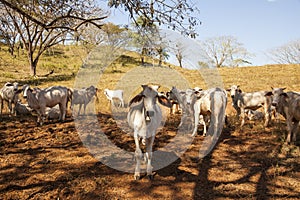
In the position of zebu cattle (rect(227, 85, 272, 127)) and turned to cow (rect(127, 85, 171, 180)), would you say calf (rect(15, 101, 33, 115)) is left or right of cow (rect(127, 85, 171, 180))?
right

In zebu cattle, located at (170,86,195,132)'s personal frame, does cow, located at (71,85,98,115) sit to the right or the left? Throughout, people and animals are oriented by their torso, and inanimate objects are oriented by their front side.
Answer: on its right

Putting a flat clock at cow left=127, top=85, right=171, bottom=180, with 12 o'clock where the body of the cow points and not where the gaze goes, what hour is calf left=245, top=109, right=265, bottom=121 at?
The calf is roughly at 7 o'clock from the cow.

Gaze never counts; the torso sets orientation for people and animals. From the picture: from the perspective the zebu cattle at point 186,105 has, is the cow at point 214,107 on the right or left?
on its left

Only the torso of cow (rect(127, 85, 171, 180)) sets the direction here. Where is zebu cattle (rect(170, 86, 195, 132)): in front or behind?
behind

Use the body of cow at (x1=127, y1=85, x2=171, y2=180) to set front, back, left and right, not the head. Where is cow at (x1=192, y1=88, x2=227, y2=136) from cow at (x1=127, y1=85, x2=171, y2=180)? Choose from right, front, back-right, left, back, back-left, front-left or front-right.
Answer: back-left

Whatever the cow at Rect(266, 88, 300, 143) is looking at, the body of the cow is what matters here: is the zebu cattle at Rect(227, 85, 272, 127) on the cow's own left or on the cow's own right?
on the cow's own right

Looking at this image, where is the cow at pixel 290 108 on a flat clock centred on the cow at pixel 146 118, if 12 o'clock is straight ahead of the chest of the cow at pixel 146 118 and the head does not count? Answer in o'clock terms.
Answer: the cow at pixel 290 108 is roughly at 8 o'clock from the cow at pixel 146 118.

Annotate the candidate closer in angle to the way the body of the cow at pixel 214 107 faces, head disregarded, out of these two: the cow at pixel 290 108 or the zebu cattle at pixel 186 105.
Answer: the zebu cattle

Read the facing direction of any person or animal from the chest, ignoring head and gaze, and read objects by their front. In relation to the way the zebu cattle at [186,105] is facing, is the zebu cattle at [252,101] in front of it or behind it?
behind

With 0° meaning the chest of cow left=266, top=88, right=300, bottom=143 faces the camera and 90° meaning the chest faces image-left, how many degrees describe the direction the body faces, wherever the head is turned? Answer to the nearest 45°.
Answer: approximately 45°

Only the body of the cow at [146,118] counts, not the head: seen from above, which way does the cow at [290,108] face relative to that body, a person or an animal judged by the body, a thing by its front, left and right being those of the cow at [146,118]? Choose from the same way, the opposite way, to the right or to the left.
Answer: to the right
